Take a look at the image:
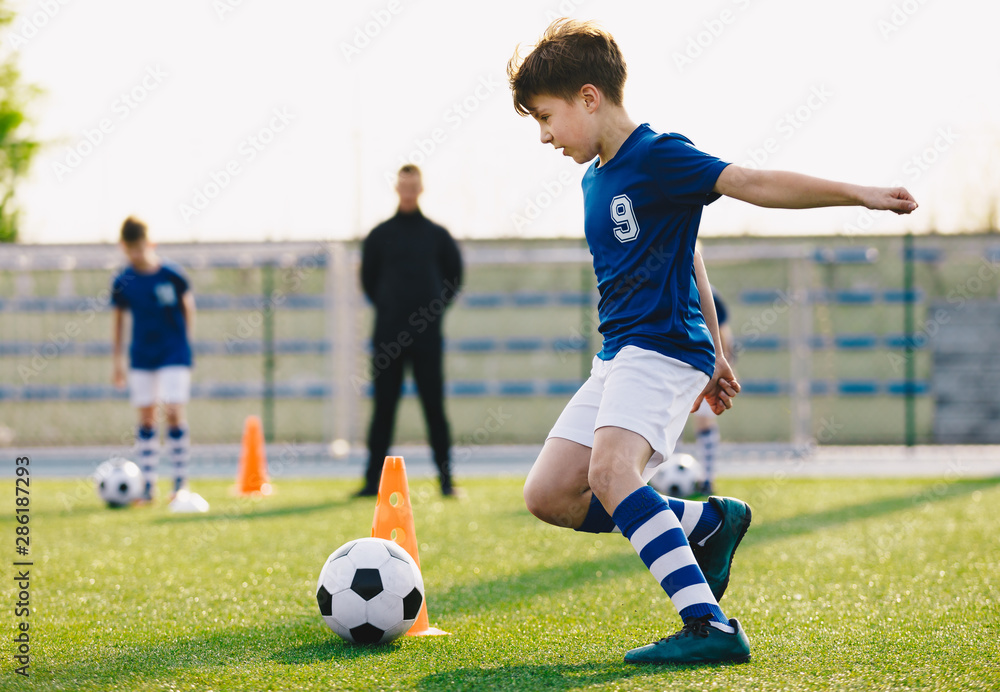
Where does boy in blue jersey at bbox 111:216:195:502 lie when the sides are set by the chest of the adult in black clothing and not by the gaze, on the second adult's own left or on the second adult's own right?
on the second adult's own right

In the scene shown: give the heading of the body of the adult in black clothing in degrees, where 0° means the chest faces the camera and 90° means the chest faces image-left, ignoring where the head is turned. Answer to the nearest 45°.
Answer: approximately 0°

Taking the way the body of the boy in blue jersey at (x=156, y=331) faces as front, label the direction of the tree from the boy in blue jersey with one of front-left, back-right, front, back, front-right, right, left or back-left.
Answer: back

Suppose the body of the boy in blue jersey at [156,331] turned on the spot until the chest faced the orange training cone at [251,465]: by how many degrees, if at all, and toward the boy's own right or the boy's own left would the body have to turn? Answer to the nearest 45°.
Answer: approximately 135° to the boy's own left

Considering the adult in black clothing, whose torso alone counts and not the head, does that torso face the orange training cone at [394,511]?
yes

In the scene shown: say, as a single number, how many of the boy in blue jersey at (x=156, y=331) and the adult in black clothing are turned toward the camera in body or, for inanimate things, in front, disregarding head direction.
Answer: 2

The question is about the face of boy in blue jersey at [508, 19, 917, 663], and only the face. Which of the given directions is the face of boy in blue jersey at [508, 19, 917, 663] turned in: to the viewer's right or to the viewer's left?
to the viewer's left

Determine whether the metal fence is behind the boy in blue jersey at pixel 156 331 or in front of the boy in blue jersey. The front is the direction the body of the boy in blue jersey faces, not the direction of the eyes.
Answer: behind

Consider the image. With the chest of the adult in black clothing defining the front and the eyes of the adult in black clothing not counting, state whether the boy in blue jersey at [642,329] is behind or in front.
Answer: in front
